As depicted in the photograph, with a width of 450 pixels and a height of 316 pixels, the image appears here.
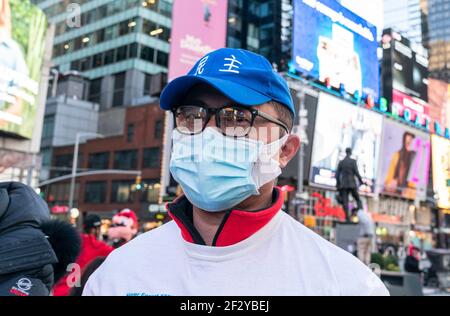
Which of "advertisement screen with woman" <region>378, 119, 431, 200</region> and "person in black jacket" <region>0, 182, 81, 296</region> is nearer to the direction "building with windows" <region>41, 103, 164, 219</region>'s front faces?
the person in black jacket

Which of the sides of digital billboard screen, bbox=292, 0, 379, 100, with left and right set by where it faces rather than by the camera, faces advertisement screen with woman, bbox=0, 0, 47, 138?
right

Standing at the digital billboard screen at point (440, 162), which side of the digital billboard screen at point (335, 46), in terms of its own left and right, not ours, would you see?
left

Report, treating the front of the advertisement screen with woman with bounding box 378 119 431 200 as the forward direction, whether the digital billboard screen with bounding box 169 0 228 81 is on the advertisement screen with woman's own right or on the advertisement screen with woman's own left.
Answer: on the advertisement screen with woman's own right

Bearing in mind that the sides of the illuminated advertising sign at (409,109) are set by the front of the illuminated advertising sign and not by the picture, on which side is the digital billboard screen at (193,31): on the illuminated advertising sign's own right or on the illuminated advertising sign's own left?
on the illuminated advertising sign's own right

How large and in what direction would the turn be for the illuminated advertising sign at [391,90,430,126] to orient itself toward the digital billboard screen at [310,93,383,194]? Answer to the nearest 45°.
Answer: approximately 90° to its right

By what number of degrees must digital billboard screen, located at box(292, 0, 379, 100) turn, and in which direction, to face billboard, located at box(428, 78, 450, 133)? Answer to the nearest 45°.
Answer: approximately 90° to its left

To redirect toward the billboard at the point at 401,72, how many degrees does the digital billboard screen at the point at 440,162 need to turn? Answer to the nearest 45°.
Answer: approximately 45° to its right

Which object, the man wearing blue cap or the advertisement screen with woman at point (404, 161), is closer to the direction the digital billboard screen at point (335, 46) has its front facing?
the man wearing blue cap

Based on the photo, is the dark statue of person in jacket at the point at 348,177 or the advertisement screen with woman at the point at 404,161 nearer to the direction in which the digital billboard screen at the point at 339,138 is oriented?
the dark statue of person in jacket
